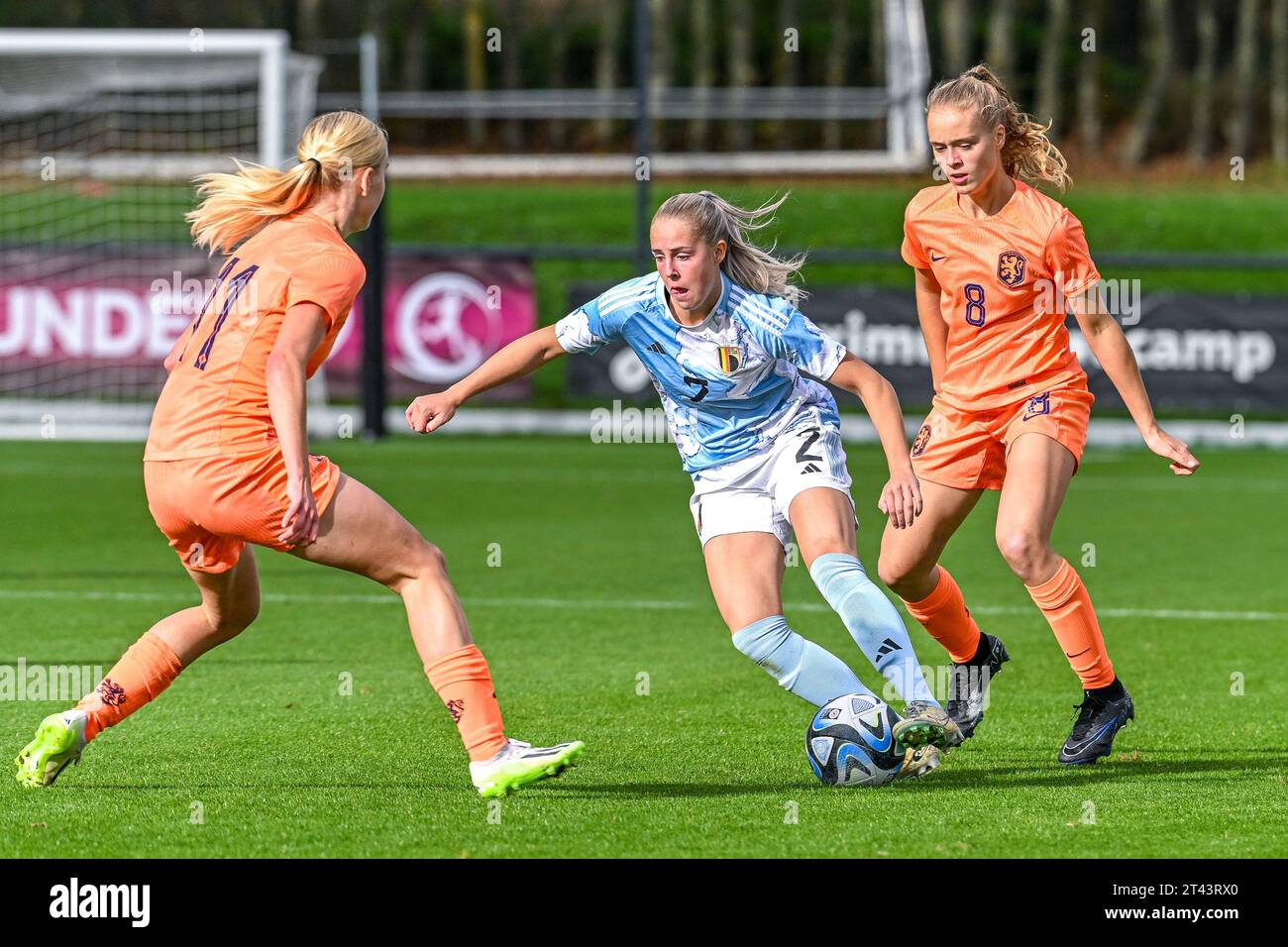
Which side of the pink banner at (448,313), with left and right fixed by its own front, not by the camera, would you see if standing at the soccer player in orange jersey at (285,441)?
front

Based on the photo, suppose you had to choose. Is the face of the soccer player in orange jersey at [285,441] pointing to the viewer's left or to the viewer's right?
to the viewer's right

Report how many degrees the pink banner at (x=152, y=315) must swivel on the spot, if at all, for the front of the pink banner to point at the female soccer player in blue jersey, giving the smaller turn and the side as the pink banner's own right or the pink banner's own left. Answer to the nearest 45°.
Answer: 0° — it already faces them

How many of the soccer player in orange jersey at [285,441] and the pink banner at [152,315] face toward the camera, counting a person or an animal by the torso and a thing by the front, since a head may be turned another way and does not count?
1

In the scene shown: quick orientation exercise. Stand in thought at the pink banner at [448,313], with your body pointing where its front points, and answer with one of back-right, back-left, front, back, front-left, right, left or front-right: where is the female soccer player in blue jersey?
front

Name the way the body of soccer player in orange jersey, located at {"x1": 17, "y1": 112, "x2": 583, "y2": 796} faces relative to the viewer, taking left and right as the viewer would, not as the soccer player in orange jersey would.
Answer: facing away from the viewer and to the right of the viewer

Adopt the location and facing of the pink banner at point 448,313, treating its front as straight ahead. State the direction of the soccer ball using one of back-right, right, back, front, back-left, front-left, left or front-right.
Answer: front

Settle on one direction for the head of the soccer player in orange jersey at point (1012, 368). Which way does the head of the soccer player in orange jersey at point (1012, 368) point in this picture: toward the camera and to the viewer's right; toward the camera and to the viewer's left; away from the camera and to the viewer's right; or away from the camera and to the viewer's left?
toward the camera and to the viewer's left

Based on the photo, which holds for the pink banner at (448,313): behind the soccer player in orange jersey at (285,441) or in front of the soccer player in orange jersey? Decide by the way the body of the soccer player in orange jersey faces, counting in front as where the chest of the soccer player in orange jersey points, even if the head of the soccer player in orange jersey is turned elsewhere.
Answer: in front

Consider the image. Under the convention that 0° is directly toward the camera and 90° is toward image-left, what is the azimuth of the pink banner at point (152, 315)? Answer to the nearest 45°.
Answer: approximately 0°

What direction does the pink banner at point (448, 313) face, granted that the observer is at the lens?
facing the viewer
